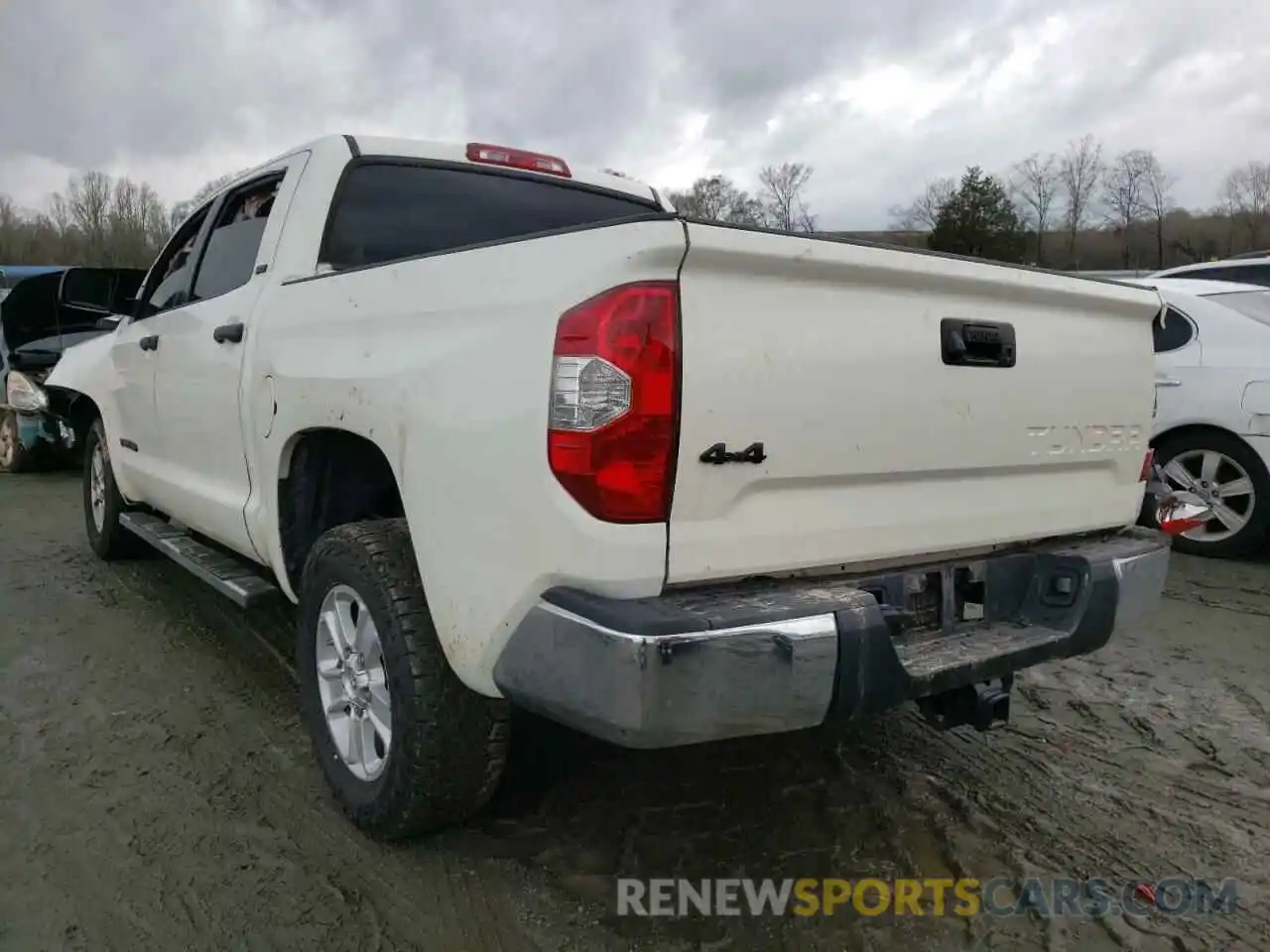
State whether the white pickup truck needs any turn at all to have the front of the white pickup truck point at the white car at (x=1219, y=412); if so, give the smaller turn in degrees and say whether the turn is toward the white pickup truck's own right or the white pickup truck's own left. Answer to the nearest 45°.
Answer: approximately 90° to the white pickup truck's own right

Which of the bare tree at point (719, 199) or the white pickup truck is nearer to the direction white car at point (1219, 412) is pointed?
the bare tree

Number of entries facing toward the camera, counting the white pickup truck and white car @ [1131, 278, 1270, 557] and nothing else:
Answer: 0

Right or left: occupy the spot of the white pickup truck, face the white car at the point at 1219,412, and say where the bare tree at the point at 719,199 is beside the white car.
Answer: left

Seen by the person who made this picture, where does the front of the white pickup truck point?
facing away from the viewer and to the left of the viewer

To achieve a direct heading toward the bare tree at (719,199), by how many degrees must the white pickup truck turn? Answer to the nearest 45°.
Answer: approximately 45° to its right

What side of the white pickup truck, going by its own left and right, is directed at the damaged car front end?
front
